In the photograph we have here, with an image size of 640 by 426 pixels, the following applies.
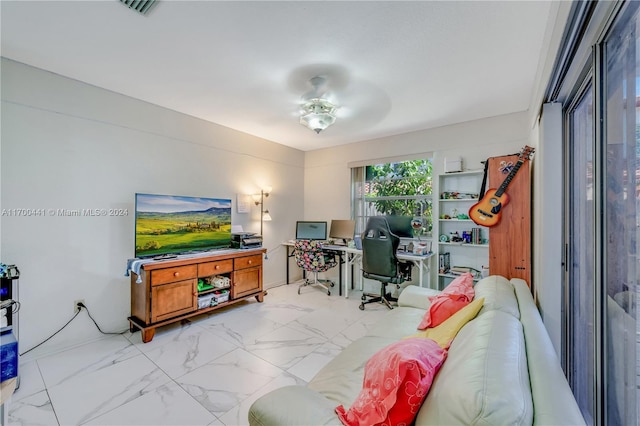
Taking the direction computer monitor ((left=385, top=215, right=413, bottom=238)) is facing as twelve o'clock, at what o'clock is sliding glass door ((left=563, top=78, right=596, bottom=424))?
The sliding glass door is roughly at 11 o'clock from the computer monitor.

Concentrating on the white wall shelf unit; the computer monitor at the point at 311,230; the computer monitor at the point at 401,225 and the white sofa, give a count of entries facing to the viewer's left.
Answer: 1

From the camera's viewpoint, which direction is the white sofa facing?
to the viewer's left

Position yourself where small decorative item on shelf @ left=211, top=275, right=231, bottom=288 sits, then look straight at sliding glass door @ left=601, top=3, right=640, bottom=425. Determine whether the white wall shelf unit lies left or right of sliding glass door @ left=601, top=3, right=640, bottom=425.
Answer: left

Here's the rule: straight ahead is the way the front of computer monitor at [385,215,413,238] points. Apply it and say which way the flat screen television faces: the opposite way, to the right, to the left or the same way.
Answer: to the left

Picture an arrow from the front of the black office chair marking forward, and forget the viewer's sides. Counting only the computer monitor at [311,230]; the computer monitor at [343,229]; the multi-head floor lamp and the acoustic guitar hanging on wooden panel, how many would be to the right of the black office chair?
1

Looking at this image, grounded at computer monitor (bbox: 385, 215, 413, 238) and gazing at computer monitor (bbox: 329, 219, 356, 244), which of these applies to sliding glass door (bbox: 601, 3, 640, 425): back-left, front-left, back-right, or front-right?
back-left

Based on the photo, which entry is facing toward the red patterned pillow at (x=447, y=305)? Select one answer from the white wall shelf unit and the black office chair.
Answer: the white wall shelf unit

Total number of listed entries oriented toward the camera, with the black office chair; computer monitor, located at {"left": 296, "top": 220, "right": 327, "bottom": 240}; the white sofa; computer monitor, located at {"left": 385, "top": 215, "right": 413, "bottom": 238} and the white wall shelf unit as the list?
3

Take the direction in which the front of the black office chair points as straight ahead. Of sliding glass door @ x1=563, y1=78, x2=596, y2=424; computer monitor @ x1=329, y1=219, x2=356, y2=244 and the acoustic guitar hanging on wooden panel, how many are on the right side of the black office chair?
2

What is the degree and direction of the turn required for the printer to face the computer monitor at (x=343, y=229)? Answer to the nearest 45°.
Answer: approximately 45° to its left

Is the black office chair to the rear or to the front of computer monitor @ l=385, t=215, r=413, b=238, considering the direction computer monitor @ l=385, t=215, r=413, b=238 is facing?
to the front

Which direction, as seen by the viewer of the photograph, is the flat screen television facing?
facing the viewer and to the right of the viewer

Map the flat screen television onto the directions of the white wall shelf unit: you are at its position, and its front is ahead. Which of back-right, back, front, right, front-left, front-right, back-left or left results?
front-right

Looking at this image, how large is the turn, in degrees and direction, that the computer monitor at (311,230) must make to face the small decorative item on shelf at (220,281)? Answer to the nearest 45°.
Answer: approximately 45° to its right
